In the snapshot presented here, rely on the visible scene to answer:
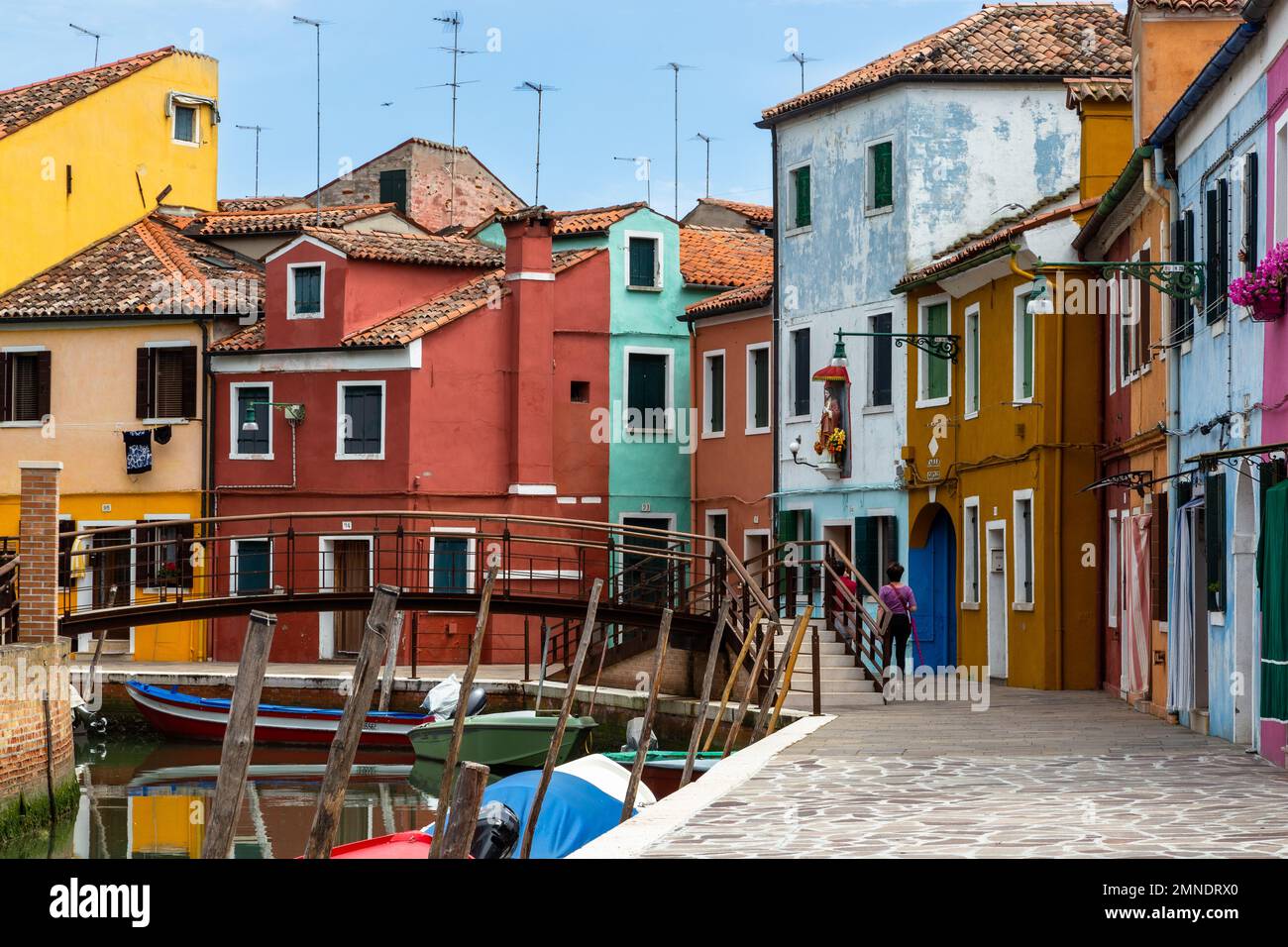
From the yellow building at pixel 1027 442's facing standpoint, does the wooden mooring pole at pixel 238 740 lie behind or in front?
in front

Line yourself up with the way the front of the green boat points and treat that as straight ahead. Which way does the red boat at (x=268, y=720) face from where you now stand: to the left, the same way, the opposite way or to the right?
the opposite way

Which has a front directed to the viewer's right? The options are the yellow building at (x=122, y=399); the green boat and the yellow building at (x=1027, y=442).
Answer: the green boat

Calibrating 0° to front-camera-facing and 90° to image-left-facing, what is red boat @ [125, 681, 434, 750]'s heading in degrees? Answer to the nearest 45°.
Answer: approximately 90°

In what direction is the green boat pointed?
to the viewer's right

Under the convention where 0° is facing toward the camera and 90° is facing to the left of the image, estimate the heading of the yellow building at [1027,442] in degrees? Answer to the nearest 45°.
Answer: approximately 45°

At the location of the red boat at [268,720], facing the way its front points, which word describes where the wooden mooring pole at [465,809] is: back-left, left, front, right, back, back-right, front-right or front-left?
left

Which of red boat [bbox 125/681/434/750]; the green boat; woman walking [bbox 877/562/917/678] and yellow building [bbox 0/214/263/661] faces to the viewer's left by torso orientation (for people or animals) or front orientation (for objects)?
the red boat

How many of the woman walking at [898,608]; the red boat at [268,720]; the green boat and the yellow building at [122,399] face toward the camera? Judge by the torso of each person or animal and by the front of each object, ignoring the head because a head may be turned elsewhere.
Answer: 1

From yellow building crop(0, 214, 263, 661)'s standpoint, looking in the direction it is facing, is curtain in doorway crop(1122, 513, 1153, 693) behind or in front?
in front

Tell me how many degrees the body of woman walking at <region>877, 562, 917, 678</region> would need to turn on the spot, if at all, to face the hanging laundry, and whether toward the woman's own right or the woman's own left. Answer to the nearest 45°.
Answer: approximately 45° to the woman's own left

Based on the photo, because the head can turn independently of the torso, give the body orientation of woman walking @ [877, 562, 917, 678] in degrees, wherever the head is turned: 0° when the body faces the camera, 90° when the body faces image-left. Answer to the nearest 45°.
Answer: approximately 180°

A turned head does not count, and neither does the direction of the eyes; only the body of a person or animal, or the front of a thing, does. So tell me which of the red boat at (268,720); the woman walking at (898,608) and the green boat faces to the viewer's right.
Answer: the green boat

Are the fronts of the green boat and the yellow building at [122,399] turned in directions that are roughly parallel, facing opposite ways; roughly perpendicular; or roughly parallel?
roughly perpendicular

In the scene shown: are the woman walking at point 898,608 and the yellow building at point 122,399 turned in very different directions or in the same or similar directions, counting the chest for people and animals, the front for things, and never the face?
very different directions

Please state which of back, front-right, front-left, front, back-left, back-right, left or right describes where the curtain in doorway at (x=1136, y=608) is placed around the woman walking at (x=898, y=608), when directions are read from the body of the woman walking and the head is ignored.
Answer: back-right

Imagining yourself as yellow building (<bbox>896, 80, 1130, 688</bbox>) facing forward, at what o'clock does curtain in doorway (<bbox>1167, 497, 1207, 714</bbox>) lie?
The curtain in doorway is roughly at 10 o'clock from the yellow building.

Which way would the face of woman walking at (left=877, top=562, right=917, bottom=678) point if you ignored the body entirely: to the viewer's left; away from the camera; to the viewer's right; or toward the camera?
away from the camera

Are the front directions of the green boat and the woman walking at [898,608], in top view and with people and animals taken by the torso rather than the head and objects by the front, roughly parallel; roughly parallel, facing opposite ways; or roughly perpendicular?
roughly perpendicular
